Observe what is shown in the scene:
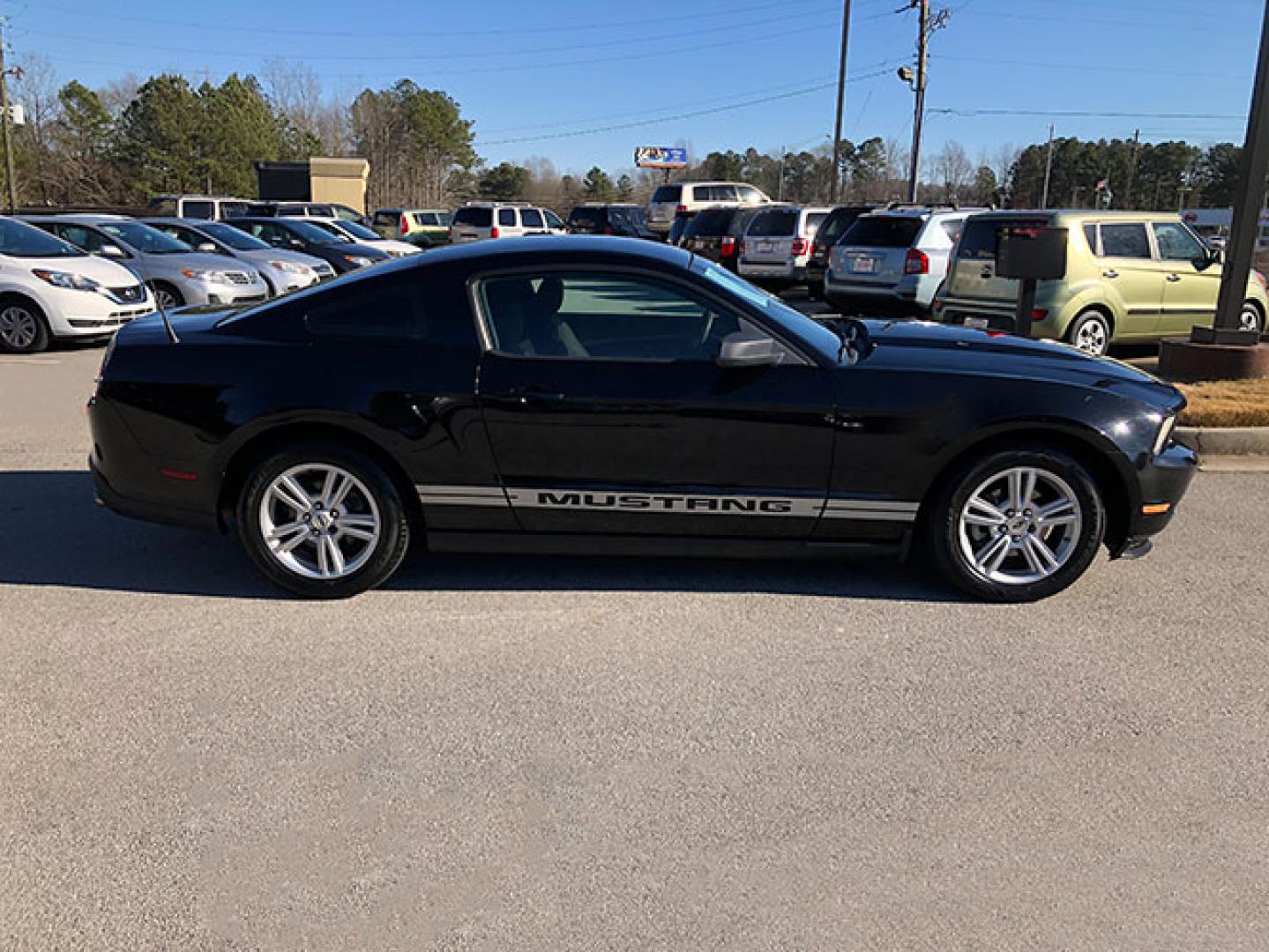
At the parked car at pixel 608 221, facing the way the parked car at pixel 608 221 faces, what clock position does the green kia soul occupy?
The green kia soul is roughly at 4 o'clock from the parked car.

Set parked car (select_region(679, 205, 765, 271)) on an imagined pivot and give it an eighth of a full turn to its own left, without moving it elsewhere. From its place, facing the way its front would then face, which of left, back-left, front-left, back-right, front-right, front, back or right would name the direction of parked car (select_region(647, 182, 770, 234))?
front

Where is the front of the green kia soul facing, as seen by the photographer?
facing away from the viewer and to the right of the viewer

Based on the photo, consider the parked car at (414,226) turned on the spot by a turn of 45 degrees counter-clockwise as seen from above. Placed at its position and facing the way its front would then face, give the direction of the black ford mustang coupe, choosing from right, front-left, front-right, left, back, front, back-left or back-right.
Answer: back

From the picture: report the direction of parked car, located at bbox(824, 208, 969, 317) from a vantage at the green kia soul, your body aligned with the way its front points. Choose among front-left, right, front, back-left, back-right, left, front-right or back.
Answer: left

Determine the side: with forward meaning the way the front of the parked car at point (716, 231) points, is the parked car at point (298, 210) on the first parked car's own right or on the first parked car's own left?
on the first parked car's own left

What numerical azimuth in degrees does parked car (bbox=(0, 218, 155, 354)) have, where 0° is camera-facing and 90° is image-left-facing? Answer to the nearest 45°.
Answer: approximately 315°

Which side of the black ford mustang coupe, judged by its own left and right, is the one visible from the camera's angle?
right

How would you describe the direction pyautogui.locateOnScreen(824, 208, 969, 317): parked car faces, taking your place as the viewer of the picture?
facing away from the viewer and to the right of the viewer
